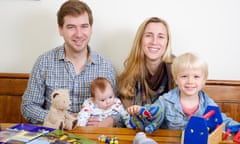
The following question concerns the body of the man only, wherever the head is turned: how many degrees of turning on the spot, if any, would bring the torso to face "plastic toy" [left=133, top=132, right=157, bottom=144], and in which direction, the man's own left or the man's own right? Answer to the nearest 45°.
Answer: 0° — they already face it

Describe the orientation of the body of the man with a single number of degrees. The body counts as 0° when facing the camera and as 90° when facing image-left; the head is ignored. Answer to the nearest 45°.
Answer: approximately 0°

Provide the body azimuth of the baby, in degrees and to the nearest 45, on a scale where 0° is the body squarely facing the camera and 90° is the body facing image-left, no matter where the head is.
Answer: approximately 0°

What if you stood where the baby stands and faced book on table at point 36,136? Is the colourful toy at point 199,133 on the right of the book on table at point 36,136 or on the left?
left
